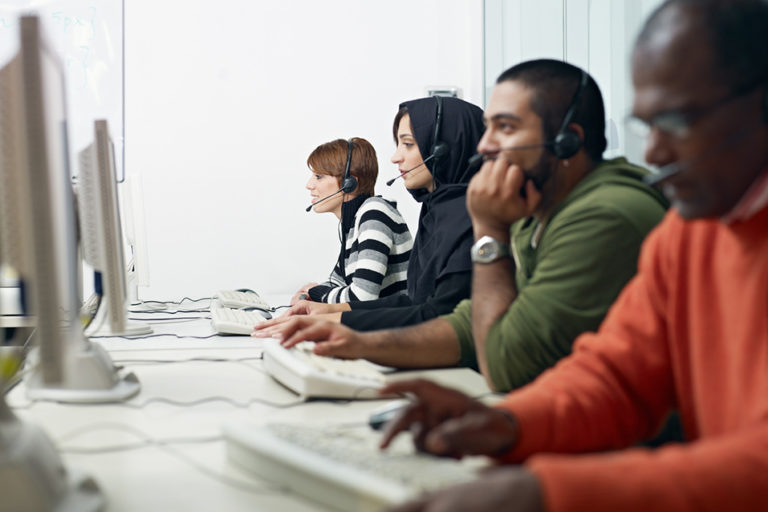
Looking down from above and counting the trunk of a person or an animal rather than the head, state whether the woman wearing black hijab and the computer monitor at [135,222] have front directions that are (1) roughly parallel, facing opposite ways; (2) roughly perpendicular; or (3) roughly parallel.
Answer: roughly parallel, facing opposite ways

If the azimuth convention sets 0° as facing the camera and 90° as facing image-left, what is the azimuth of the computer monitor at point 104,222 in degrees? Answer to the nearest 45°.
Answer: approximately 270°

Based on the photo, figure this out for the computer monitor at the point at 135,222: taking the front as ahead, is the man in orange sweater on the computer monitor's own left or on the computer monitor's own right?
on the computer monitor's own right

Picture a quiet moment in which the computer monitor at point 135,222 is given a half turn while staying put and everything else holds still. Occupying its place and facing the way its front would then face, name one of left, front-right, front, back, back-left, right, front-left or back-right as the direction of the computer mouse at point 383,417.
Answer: left

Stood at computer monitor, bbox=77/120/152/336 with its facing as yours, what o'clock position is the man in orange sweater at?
The man in orange sweater is roughly at 2 o'clock from the computer monitor.

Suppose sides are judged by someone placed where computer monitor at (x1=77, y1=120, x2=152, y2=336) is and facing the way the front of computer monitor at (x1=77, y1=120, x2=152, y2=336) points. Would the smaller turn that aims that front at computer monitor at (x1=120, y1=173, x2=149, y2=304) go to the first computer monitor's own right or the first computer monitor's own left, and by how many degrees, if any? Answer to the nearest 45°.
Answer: approximately 90° to the first computer monitor's own left

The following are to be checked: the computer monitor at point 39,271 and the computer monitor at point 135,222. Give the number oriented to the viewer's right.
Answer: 2

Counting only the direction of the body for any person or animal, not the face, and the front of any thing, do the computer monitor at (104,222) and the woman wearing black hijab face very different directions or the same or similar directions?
very different directions

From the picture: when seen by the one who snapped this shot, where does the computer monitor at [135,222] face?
facing to the right of the viewer

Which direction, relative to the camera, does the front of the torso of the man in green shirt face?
to the viewer's left

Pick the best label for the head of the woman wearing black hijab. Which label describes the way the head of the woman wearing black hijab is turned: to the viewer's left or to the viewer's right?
to the viewer's left

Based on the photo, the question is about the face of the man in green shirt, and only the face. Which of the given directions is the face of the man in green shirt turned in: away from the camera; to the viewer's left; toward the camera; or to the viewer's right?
to the viewer's left

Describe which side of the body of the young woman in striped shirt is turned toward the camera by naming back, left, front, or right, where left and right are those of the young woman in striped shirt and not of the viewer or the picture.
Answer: left

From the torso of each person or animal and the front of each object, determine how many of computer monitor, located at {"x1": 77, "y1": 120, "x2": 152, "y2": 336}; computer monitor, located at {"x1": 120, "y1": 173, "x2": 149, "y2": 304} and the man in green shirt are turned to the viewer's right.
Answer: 2

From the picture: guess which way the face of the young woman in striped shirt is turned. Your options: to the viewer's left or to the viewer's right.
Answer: to the viewer's left
